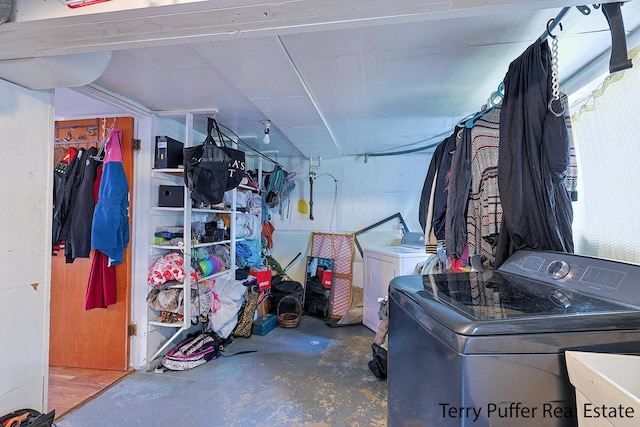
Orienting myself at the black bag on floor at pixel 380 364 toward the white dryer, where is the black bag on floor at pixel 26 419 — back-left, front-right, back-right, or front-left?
back-left

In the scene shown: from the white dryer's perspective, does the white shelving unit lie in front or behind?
in front

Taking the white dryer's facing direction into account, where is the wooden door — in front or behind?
in front

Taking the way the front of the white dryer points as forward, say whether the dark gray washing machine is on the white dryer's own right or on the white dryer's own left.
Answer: on the white dryer's own left

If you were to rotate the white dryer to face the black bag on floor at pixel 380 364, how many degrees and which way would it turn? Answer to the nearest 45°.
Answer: approximately 45° to its left

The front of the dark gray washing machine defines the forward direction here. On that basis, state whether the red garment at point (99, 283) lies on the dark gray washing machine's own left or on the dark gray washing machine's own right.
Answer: on the dark gray washing machine's own right

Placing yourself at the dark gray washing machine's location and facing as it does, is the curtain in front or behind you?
behind

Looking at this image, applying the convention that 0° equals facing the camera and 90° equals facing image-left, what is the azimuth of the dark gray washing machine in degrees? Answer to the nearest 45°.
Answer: approximately 45°

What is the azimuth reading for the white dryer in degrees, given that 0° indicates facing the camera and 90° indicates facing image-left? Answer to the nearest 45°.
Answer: approximately 45°

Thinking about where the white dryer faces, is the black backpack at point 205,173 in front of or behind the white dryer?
in front
